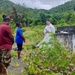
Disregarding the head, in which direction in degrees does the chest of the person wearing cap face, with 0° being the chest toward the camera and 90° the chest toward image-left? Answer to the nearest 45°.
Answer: approximately 225°

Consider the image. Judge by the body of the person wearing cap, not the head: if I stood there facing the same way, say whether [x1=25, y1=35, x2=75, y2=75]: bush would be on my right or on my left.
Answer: on my right
